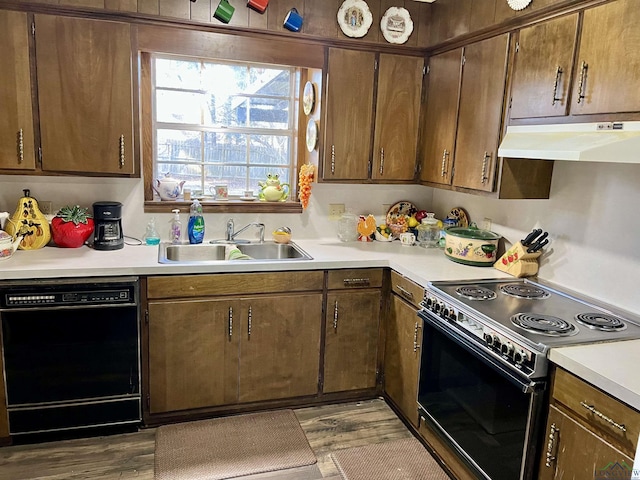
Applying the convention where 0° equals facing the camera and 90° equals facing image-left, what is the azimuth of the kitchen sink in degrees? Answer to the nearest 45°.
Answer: approximately 0°

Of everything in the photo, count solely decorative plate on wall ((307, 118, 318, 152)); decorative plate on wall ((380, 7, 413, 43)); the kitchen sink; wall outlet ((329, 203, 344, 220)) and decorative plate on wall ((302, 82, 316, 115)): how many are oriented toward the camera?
3

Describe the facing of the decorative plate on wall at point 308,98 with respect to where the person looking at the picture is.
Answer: facing to the left of the viewer

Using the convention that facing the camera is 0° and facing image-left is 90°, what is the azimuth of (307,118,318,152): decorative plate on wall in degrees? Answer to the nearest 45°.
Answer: approximately 90°

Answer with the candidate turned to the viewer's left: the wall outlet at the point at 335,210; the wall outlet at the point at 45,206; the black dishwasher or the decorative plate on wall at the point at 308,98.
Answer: the decorative plate on wall

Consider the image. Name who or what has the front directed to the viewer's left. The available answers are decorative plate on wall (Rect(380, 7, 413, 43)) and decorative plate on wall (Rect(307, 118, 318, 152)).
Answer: decorative plate on wall (Rect(307, 118, 318, 152))

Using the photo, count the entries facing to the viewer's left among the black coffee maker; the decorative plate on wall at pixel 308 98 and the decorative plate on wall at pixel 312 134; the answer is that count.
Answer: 2

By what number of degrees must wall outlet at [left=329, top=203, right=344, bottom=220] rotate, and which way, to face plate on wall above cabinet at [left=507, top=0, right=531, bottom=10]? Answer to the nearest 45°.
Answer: approximately 45° to its left
